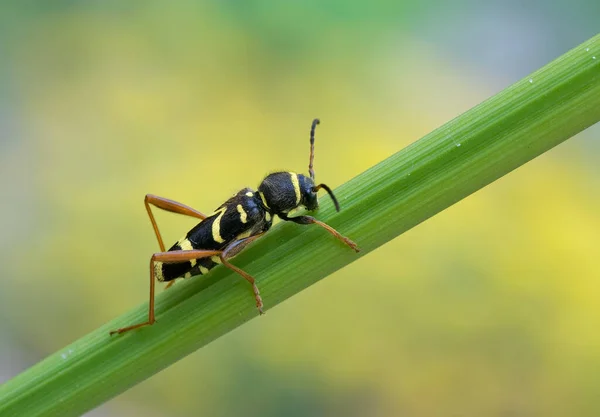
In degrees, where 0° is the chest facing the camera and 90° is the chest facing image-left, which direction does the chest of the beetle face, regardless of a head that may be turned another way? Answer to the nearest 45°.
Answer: approximately 270°
